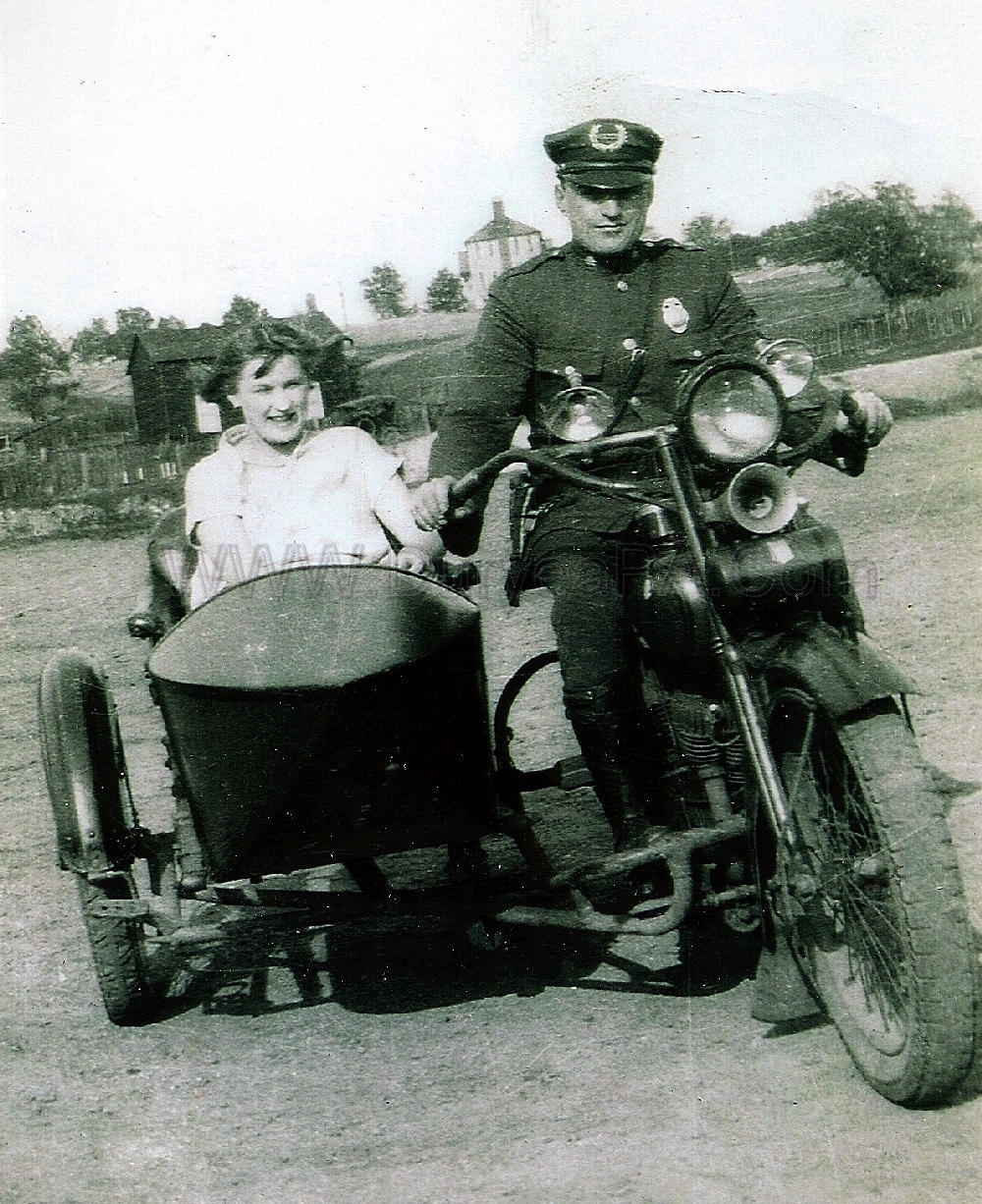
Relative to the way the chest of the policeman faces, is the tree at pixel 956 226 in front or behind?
behind

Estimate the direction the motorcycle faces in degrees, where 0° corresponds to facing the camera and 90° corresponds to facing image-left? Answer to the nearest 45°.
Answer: approximately 315°

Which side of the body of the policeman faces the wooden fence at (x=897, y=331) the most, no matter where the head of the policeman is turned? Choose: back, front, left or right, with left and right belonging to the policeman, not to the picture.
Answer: back

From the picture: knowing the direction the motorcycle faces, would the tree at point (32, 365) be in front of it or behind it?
behind

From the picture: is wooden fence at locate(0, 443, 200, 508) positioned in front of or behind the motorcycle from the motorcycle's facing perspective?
behind

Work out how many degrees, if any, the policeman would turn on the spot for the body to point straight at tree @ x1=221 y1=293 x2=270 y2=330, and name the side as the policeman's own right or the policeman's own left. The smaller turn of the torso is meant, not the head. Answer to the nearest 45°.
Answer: approximately 135° to the policeman's own right

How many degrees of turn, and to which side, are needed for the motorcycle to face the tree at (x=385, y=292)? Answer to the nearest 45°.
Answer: approximately 135° to its left

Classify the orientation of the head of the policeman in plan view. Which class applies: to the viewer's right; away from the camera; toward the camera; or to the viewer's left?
toward the camera

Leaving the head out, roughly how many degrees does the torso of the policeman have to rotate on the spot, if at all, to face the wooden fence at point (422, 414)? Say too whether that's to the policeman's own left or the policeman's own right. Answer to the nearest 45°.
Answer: approximately 180°

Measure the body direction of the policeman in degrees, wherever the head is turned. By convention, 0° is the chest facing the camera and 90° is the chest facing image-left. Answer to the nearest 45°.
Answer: approximately 0°
